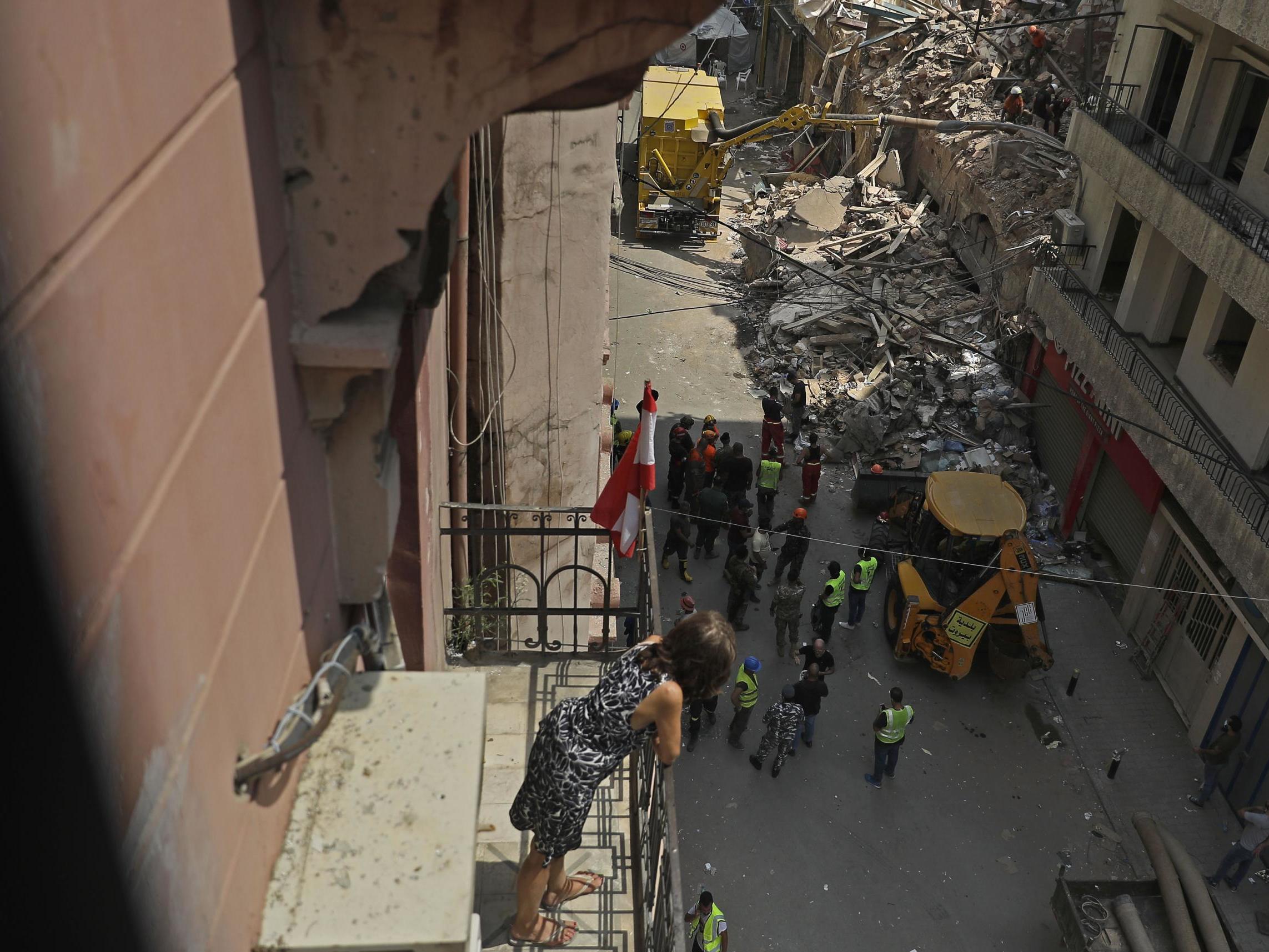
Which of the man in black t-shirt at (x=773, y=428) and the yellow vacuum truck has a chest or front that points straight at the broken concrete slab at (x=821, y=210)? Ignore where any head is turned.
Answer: the man in black t-shirt

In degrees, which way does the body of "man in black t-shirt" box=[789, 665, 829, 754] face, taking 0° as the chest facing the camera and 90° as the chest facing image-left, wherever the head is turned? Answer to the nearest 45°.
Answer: approximately 180°

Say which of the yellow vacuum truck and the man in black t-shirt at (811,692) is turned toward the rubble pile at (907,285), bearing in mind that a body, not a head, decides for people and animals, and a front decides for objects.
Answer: the man in black t-shirt

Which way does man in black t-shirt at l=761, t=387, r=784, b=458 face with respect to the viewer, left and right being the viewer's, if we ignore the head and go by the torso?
facing away from the viewer

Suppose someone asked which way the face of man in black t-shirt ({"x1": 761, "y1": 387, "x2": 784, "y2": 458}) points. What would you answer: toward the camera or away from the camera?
away from the camera

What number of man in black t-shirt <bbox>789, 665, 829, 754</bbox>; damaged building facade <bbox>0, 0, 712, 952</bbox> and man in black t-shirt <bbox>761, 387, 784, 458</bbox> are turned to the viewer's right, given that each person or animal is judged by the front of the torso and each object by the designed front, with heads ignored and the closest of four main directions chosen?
1

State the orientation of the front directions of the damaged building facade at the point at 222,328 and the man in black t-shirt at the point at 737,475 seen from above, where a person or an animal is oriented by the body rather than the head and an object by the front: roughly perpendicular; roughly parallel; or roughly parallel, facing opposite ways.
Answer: roughly perpendicular

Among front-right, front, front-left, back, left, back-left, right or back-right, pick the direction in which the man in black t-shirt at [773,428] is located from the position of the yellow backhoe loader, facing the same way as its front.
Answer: front

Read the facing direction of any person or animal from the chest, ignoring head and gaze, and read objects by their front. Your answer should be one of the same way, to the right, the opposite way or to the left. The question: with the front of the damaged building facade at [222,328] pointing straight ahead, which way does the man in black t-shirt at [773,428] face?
to the left

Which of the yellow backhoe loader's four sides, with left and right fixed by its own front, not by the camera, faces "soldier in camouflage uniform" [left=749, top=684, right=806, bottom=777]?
left

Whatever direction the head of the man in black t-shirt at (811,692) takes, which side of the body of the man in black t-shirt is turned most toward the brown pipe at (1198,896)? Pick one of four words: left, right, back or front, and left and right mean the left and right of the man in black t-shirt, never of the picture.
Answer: right

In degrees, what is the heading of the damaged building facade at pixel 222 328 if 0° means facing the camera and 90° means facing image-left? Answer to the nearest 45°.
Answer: approximately 270°

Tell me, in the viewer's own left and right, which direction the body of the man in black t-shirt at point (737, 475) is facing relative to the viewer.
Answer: facing away from the viewer

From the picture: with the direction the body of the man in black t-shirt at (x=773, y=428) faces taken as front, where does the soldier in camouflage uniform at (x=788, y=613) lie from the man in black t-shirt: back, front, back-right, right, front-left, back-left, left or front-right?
back

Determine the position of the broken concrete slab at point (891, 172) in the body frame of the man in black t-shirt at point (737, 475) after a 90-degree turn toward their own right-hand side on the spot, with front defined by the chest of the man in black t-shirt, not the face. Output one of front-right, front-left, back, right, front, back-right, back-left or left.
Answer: left
